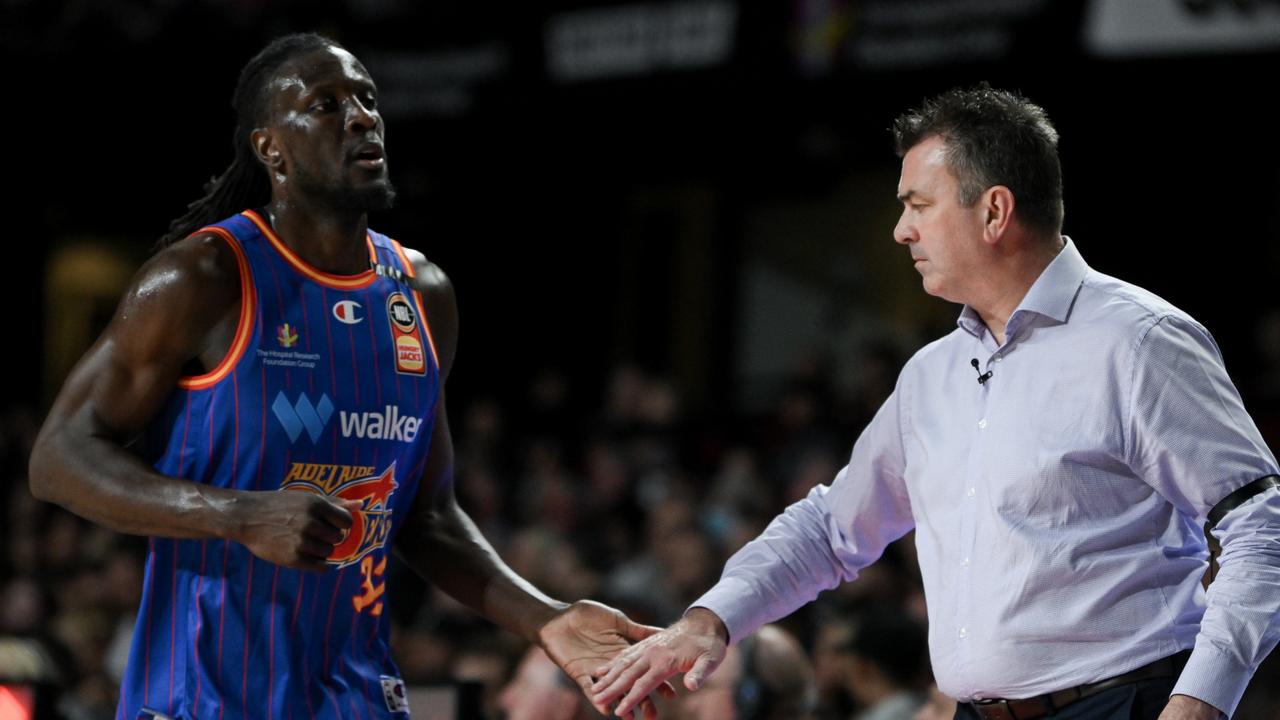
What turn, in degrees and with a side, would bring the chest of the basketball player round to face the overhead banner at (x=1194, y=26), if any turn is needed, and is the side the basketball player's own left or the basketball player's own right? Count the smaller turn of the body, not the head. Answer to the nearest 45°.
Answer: approximately 90° to the basketball player's own left

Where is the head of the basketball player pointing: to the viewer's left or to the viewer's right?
to the viewer's right

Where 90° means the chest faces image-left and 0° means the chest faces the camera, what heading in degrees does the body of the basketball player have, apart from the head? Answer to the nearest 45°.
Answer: approximately 315°
